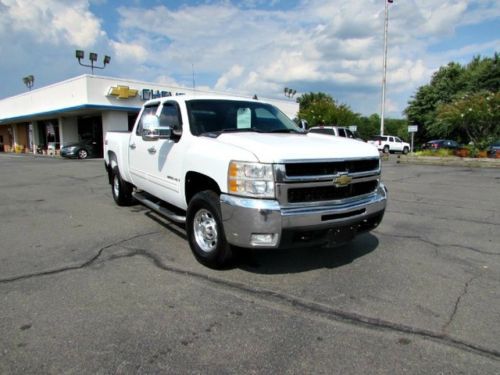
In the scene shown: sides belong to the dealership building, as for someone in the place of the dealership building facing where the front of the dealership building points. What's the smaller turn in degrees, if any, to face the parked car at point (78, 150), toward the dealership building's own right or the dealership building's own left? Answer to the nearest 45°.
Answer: approximately 45° to the dealership building's own right

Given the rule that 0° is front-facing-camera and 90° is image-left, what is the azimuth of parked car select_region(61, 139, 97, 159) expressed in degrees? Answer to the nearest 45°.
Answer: approximately 45°

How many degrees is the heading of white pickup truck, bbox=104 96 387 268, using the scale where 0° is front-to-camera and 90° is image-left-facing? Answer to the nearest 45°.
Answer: approximately 315°

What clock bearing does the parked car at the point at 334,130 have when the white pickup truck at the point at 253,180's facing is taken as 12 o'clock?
The parked car is roughly at 8 o'clock from the white pickup truck.

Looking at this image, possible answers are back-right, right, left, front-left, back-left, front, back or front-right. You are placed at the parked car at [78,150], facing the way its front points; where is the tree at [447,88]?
back-left

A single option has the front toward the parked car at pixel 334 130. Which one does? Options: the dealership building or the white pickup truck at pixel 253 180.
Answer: the dealership building

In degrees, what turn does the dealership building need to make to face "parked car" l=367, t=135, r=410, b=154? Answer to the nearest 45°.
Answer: approximately 45° to its left

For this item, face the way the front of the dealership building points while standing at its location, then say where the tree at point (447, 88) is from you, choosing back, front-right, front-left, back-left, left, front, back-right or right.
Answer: front-left

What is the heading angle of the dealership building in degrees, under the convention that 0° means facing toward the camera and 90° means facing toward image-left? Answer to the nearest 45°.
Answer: approximately 315°

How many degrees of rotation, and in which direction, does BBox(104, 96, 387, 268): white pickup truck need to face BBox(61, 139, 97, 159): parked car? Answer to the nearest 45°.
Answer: approximately 180°

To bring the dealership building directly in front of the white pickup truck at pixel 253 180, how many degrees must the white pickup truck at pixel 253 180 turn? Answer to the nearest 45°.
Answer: approximately 180°
